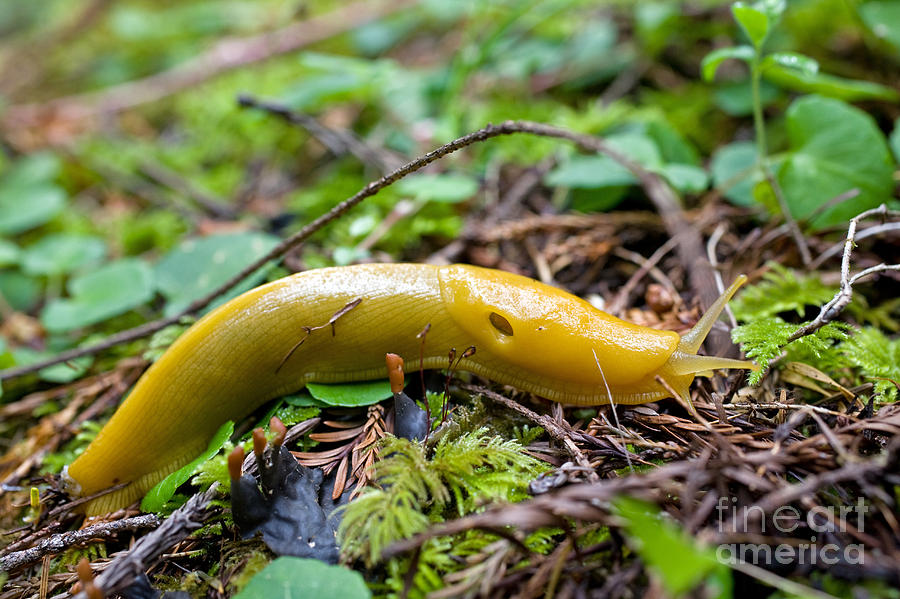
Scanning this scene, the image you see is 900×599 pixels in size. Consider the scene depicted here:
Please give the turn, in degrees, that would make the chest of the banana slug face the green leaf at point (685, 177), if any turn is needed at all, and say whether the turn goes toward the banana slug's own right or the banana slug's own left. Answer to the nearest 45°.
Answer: approximately 45° to the banana slug's own left

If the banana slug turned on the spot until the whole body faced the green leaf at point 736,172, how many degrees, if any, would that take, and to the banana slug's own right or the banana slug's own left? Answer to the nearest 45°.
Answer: approximately 45° to the banana slug's own left

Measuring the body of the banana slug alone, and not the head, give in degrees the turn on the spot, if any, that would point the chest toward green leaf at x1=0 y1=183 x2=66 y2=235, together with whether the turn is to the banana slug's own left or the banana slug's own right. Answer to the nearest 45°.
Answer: approximately 135° to the banana slug's own left

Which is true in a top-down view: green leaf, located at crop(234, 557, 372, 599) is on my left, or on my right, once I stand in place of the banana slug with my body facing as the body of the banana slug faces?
on my right

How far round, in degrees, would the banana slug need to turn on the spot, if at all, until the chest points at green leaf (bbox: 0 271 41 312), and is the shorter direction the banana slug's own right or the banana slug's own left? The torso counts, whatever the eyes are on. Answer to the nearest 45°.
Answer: approximately 135° to the banana slug's own left

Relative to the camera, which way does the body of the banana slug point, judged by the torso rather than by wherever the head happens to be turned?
to the viewer's right
